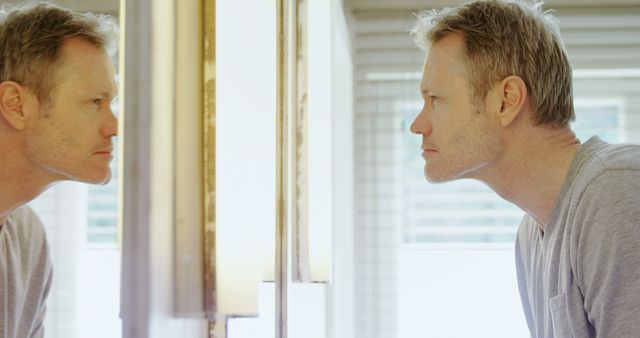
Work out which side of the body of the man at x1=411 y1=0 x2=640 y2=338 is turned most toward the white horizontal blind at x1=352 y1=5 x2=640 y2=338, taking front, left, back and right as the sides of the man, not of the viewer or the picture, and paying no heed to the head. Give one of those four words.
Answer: right

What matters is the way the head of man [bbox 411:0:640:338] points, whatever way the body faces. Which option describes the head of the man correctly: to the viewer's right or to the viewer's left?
to the viewer's left

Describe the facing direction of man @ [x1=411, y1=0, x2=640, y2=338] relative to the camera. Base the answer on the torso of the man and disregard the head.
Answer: to the viewer's left
